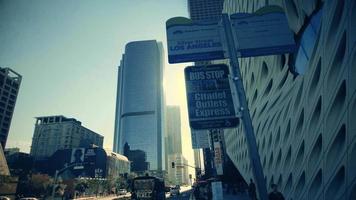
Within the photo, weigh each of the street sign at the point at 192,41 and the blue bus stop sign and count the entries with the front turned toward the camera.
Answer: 2

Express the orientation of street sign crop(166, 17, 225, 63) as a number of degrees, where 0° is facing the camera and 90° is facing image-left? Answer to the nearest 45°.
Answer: approximately 0°

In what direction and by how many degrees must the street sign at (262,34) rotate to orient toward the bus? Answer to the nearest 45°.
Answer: approximately 135° to its right

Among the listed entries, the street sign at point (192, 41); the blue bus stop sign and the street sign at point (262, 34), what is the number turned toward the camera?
3

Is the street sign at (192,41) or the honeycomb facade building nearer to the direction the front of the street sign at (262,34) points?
the street sign

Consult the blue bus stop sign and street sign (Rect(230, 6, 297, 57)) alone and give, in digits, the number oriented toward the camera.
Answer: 2

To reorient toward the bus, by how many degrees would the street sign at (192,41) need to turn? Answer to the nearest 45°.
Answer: approximately 180°

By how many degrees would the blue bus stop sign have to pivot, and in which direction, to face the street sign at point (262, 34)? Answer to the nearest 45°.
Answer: approximately 90° to its left

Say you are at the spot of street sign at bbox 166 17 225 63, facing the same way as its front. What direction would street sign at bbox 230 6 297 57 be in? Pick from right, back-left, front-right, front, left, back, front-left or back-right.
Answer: left
